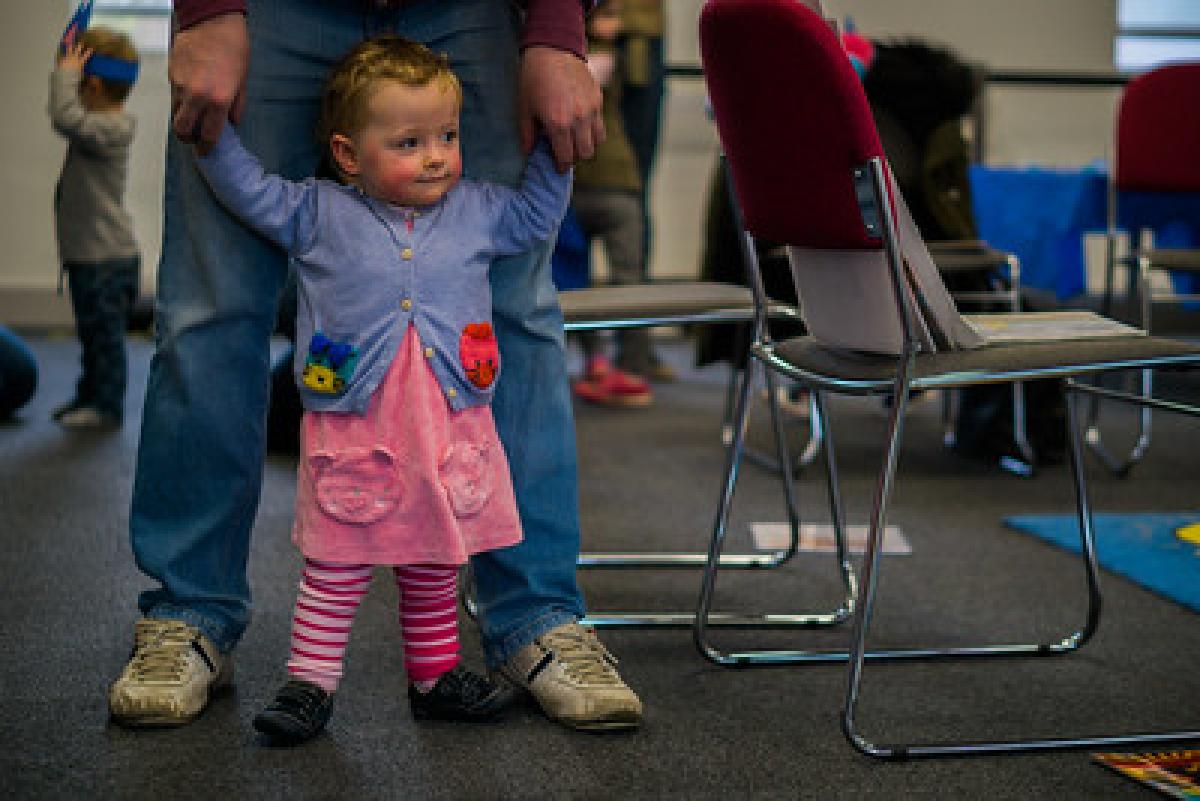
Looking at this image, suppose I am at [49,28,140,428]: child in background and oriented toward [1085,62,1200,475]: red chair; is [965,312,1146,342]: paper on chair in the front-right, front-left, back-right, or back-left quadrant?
front-right

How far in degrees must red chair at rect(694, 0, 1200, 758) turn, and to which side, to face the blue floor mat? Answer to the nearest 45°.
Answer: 0° — it already faces it

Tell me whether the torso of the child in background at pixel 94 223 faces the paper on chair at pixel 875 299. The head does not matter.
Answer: no

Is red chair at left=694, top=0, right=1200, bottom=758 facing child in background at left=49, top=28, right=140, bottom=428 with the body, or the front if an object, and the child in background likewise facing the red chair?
no

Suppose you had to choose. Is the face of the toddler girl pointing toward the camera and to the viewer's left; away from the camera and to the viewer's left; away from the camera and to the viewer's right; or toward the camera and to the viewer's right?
toward the camera and to the viewer's right

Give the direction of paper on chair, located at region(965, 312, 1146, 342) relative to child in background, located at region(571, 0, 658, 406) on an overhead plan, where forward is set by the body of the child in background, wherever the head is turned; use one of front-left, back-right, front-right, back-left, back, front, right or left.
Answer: left

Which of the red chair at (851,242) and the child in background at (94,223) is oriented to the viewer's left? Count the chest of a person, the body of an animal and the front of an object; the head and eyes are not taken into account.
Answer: the child in background

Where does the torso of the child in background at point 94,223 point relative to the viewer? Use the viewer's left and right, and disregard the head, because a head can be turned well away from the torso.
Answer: facing to the left of the viewer

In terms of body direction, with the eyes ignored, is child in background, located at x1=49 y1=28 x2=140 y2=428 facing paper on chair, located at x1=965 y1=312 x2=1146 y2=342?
no

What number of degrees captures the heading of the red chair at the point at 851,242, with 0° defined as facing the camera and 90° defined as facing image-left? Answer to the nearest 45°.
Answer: approximately 225°
